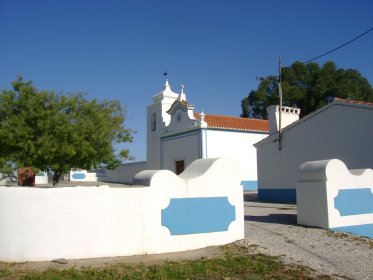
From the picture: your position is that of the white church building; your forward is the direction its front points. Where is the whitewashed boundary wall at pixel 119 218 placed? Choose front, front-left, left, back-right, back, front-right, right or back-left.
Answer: front-left

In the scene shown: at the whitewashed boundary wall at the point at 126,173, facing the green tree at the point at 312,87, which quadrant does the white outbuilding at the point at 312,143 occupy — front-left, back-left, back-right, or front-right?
front-right

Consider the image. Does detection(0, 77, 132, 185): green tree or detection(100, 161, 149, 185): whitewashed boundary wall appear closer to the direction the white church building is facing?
the green tree

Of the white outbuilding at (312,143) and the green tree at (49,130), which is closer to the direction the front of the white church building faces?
the green tree

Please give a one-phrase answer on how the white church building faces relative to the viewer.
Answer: facing the viewer and to the left of the viewer

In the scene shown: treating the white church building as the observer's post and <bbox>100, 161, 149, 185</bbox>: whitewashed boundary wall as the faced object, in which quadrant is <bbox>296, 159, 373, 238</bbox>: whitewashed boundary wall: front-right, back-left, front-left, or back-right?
back-left

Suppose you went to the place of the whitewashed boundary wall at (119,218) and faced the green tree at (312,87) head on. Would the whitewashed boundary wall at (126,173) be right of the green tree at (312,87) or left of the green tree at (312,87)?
left

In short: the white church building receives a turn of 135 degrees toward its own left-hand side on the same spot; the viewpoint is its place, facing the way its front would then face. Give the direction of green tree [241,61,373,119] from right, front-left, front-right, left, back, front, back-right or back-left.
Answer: front-left

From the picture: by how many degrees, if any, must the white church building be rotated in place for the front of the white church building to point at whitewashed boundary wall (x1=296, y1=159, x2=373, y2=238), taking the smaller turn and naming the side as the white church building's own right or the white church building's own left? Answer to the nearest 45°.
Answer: approximately 45° to the white church building's own left

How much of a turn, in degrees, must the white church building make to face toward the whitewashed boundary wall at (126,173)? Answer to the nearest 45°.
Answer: approximately 90° to its right

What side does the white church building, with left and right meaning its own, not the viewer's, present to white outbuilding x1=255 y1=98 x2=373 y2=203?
left
